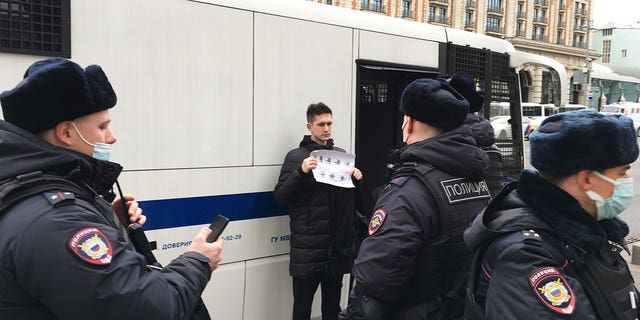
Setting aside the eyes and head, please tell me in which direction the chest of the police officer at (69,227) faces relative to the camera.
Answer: to the viewer's right

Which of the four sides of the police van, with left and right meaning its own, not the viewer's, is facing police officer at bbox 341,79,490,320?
right

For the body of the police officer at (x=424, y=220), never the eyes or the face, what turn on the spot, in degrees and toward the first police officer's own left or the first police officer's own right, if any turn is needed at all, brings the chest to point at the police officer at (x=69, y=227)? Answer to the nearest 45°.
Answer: approximately 90° to the first police officer's own left

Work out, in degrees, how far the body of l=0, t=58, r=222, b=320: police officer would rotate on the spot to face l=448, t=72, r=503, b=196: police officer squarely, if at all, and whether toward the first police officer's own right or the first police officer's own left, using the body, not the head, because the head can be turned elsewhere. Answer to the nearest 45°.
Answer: approximately 45° to the first police officer's own left

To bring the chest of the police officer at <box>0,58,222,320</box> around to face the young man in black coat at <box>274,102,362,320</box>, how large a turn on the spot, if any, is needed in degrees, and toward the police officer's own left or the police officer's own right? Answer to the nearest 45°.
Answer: approximately 45° to the police officer's own left

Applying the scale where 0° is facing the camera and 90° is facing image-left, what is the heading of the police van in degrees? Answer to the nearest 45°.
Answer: approximately 225°

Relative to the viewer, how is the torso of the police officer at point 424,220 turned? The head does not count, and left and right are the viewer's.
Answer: facing away from the viewer and to the left of the viewer

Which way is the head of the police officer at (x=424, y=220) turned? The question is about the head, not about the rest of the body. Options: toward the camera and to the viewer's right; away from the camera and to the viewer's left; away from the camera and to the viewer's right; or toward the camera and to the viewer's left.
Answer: away from the camera and to the viewer's left

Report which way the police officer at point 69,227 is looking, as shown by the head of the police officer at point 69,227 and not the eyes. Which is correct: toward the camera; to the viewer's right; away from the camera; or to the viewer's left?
to the viewer's right
